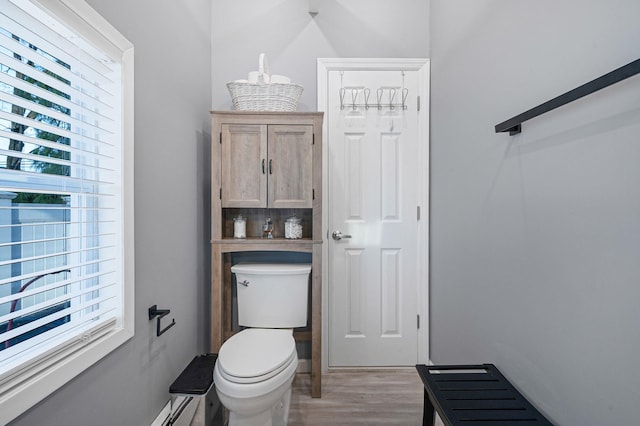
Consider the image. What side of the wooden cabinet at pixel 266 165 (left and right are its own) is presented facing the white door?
left

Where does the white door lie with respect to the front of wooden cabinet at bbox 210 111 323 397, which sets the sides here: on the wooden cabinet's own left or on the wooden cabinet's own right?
on the wooden cabinet's own left

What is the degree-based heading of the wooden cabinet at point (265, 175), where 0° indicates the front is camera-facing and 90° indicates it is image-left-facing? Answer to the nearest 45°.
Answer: approximately 0°

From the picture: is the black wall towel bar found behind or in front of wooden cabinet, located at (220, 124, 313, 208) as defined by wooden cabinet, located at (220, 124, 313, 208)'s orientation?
in front

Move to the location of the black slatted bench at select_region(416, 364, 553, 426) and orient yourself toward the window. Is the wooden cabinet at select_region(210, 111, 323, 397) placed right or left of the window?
right

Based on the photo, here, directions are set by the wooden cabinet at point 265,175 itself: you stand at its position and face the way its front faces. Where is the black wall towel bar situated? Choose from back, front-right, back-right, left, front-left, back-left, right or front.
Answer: front-left

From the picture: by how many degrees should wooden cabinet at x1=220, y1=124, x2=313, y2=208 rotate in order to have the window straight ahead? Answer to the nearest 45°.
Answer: approximately 45° to its right
